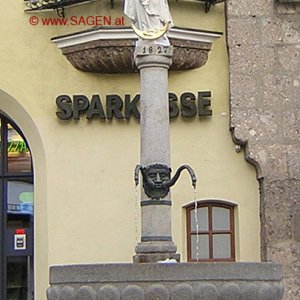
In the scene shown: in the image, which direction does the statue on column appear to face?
toward the camera
